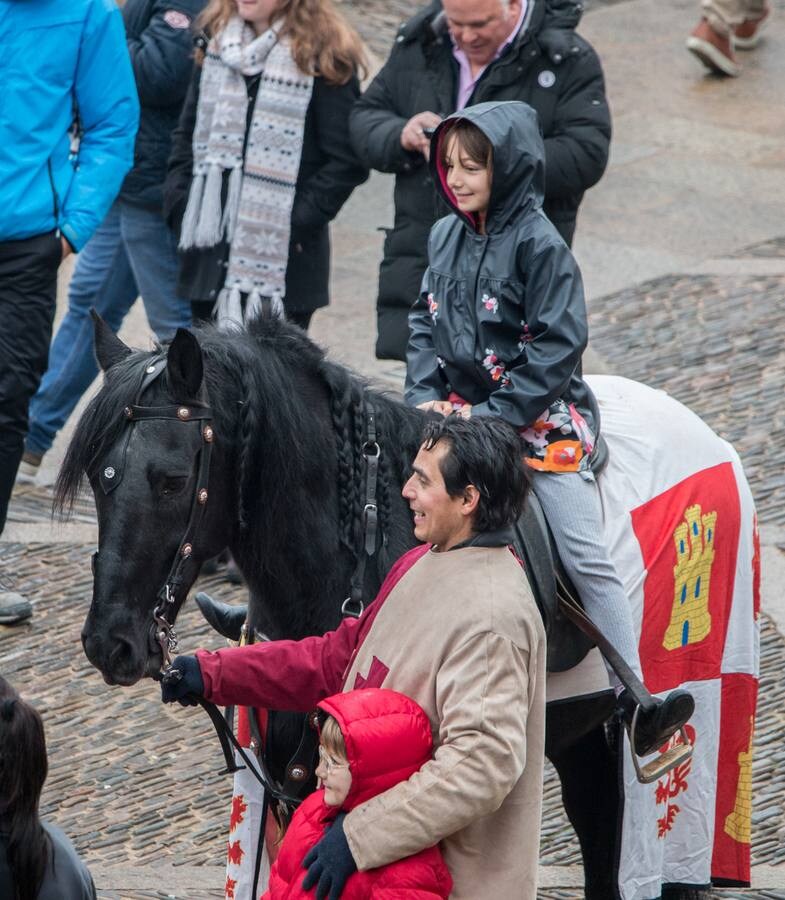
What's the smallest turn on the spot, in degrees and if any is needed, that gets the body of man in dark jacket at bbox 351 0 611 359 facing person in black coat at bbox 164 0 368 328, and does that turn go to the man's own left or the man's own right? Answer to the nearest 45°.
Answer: approximately 90° to the man's own right

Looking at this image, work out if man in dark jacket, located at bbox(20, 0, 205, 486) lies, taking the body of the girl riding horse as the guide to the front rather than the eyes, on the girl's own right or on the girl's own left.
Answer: on the girl's own right

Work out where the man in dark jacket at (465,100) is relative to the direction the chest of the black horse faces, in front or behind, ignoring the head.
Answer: behind

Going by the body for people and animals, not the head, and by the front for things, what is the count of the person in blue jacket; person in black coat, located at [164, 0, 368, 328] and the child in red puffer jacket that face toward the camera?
2

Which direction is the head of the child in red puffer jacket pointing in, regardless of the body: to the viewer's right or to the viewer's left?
to the viewer's left

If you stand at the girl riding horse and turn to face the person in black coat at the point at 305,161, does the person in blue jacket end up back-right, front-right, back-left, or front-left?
front-left

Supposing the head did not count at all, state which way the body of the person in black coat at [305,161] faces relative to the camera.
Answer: toward the camera

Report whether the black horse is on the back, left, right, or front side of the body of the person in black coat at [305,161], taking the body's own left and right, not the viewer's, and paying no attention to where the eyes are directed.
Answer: front

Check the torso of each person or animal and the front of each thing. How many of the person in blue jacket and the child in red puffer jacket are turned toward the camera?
1

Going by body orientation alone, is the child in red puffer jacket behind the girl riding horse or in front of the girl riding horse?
in front

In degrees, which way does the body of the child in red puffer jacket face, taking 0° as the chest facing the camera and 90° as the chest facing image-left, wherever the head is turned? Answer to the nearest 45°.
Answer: approximately 90°

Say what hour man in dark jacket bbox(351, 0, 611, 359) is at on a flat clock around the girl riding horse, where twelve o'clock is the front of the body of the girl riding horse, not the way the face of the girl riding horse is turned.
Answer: The man in dark jacket is roughly at 4 o'clock from the girl riding horse.

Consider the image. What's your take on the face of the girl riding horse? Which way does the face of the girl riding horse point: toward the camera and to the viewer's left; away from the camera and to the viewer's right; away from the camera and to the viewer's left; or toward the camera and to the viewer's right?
toward the camera and to the viewer's left
